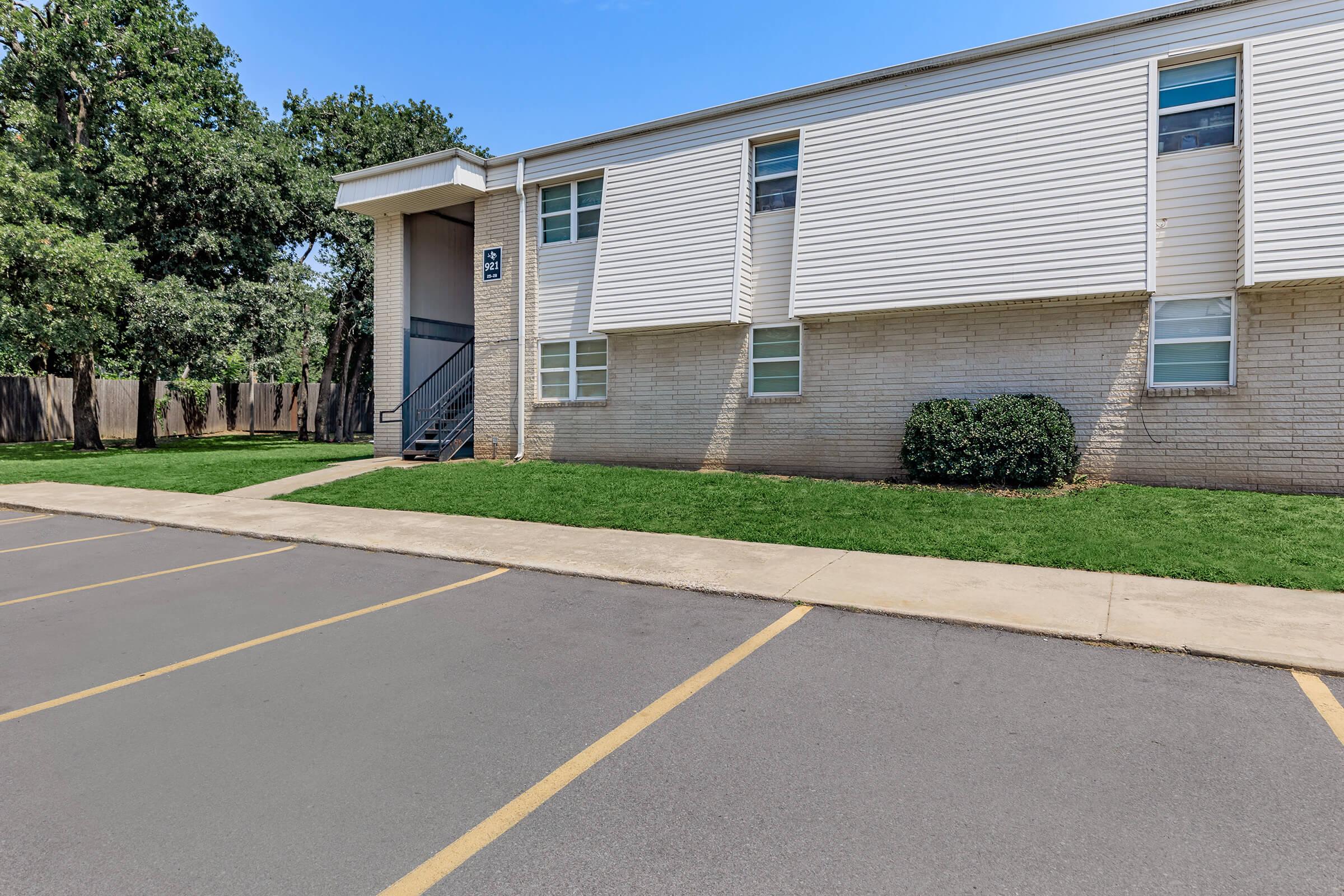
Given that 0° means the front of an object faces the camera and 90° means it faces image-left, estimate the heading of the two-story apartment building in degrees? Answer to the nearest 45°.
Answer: approximately 45°

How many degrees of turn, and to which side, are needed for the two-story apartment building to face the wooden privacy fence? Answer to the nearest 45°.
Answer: approximately 90° to its right

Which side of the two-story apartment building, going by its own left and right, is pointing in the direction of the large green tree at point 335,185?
right

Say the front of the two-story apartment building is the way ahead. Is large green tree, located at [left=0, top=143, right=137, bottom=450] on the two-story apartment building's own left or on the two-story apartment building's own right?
on the two-story apartment building's own right

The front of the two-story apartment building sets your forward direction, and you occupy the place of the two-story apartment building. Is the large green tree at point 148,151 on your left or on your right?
on your right
